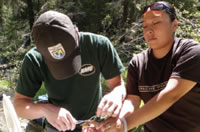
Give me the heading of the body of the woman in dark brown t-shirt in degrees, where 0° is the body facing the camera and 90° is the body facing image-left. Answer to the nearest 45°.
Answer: approximately 45°

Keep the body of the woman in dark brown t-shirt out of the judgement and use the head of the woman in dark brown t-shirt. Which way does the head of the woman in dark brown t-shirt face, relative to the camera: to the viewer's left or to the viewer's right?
to the viewer's left
